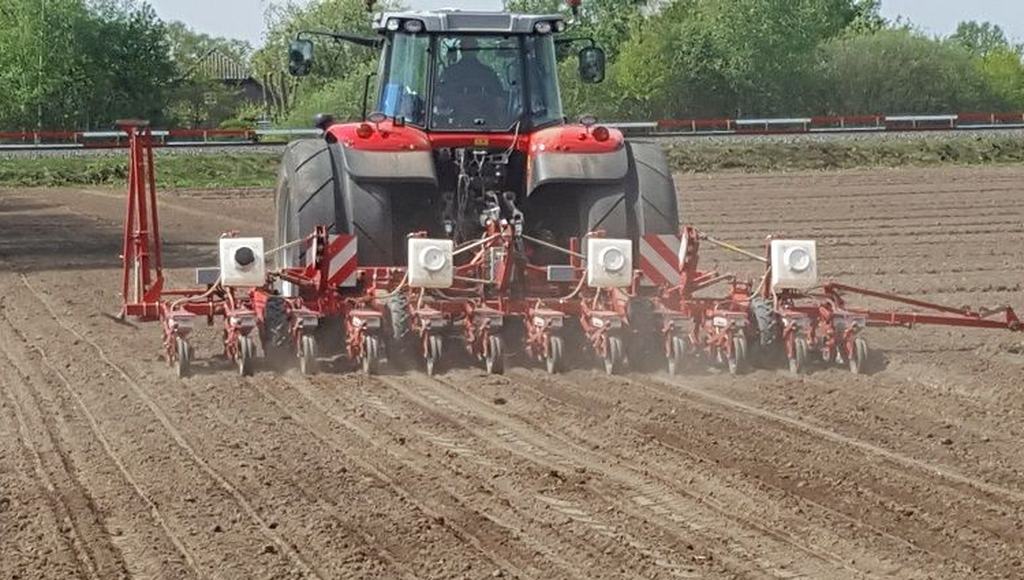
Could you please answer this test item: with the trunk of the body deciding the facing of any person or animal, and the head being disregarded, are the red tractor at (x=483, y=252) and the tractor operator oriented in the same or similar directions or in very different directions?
same or similar directions

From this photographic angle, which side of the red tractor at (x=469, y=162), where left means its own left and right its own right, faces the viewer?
back

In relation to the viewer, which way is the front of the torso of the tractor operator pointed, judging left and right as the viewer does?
facing away from the viewer
